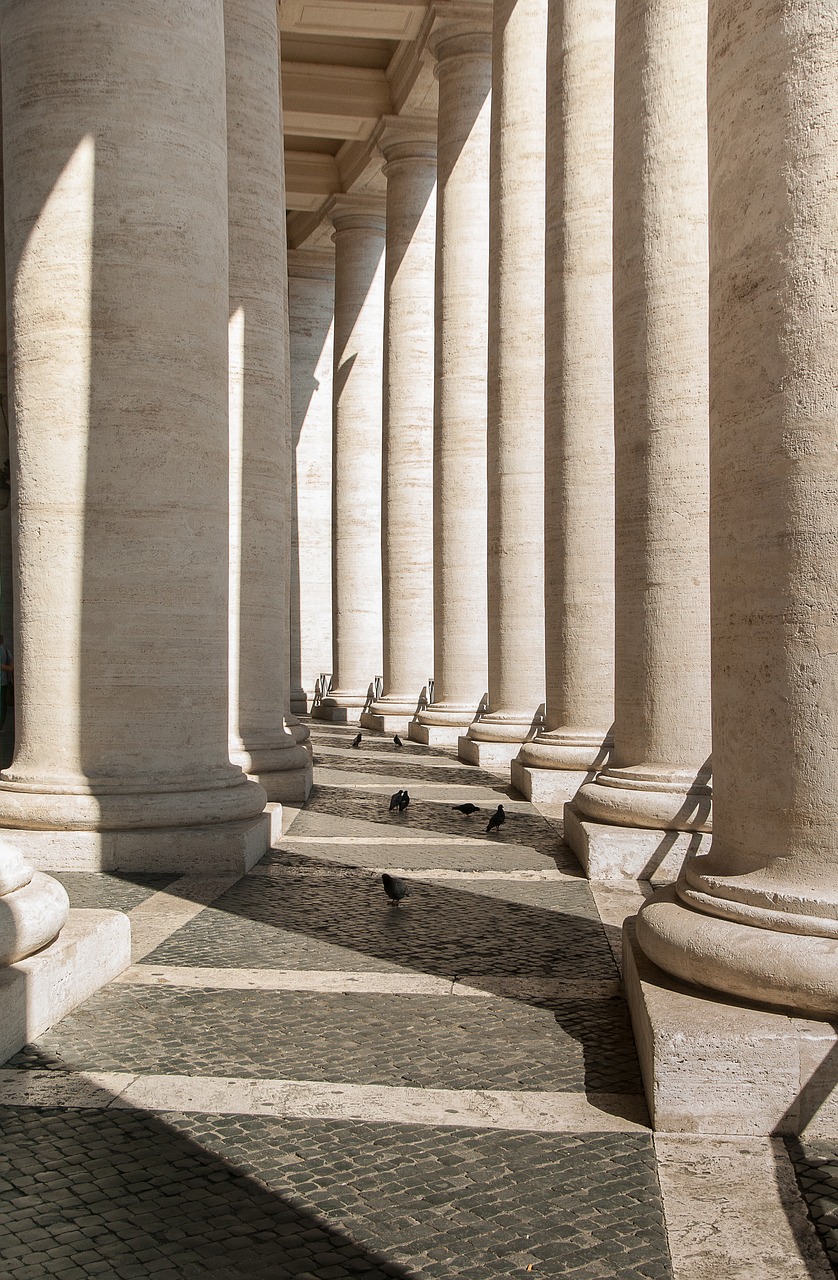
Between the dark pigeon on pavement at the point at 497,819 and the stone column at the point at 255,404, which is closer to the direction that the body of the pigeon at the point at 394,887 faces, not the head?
the stone column

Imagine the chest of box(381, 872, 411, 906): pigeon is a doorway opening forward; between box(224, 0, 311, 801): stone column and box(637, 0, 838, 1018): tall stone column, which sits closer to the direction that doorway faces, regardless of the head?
the stone column

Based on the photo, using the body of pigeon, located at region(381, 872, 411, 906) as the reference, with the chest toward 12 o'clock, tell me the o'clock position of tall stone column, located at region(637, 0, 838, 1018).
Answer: The tall stone column is roughly at 8 o'clock from the pigeon.

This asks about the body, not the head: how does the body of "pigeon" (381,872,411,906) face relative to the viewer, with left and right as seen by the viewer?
facing to the left of the viewer

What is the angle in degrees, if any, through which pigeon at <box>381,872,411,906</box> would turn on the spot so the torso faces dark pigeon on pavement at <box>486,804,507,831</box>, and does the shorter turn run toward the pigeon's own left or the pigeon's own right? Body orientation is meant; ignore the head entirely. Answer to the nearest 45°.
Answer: approximately 90° to the pigeon's own right

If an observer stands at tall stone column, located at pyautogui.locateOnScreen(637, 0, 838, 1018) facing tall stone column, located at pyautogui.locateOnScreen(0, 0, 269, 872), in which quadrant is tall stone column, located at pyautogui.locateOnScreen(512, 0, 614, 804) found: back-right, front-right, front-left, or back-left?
front-right

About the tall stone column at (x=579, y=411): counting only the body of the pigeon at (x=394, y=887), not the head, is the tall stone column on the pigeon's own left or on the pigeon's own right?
on the pigeon's own right

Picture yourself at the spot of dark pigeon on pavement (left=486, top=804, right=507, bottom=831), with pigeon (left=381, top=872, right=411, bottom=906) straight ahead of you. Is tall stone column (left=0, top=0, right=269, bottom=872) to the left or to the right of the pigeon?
right

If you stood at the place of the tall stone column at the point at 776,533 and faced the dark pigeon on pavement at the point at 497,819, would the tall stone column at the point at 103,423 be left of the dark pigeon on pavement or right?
left
